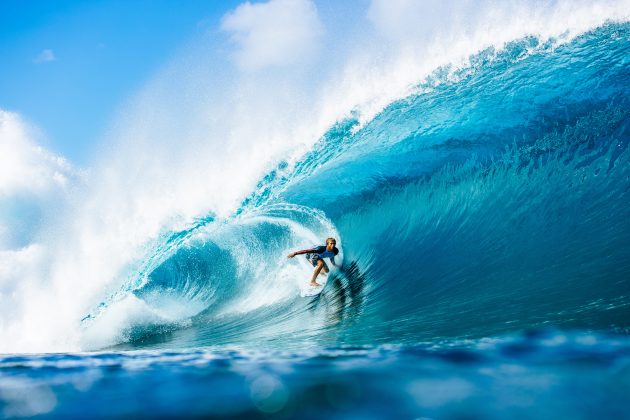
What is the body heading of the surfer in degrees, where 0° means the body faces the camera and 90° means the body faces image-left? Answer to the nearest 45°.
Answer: approximately 315°
